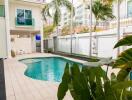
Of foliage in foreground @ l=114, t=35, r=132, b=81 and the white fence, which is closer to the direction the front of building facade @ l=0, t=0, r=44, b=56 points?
the foliage in foreground

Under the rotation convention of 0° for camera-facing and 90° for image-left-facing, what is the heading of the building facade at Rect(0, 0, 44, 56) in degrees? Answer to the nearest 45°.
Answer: approximately 0°

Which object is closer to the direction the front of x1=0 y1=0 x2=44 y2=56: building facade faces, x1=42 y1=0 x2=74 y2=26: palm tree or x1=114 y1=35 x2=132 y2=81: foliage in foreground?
the foliage in foreground

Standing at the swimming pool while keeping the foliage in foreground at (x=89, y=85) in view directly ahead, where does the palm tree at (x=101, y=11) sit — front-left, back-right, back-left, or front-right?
back-left

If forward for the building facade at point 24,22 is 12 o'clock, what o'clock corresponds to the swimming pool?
The swimming pool is roughly at 12 o'clock from the building facade.

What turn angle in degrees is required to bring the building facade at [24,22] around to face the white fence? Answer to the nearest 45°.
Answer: approximately 45° to its left

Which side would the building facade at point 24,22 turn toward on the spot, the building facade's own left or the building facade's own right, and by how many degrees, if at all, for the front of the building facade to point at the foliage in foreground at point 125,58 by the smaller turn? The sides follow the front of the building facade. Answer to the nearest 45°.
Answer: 0° — it already faces it

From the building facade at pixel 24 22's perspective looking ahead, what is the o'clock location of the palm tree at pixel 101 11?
The palm tree is roughly at 10 o'clock from the building facade.

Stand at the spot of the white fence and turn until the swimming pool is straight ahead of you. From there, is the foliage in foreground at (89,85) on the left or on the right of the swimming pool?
left

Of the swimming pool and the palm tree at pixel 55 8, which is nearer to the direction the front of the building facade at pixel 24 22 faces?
the swimming pool

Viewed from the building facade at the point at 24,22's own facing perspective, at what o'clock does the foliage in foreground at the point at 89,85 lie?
The foliage in foreground is roughly at 12 o'clock from the building facade.

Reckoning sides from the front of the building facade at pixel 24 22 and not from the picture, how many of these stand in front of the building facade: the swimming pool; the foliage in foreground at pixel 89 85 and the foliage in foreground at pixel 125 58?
3
